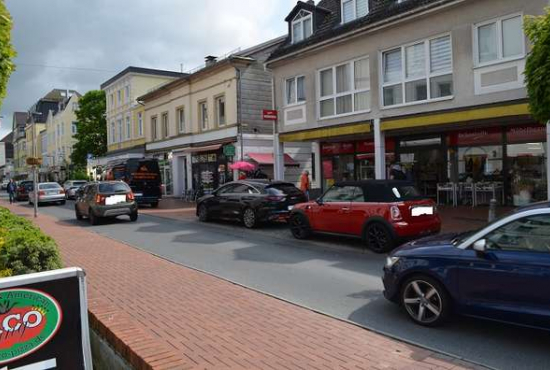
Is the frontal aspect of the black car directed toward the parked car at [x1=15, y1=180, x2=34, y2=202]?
yes

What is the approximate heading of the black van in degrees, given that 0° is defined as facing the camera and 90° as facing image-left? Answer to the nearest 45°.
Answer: approximately 135°

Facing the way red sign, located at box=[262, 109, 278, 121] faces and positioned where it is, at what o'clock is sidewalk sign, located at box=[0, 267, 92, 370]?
The sidewalk sign is roughly at 12 o'clock from the red sign.

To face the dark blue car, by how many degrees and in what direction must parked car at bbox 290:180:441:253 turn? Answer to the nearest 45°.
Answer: approximately 135° to its left

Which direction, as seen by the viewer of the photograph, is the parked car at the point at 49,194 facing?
facing away from the viewer

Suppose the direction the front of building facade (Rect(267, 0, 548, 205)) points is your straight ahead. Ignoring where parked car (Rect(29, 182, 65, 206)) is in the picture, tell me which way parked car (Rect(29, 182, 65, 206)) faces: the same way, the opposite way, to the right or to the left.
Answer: to the right

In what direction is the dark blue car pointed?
to the viewer's left

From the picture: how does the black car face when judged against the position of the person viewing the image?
facing away from the viewer and to the left of the viewer

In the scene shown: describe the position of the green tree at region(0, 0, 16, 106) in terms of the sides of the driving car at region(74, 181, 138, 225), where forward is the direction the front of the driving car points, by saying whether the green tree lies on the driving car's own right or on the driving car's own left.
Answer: on the driving car's own left

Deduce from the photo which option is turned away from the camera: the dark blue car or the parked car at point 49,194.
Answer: the parked car

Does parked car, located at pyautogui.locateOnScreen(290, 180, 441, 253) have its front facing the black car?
yes

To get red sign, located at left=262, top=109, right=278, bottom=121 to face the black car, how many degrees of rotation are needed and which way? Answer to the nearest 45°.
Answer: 0° — it already faces it
